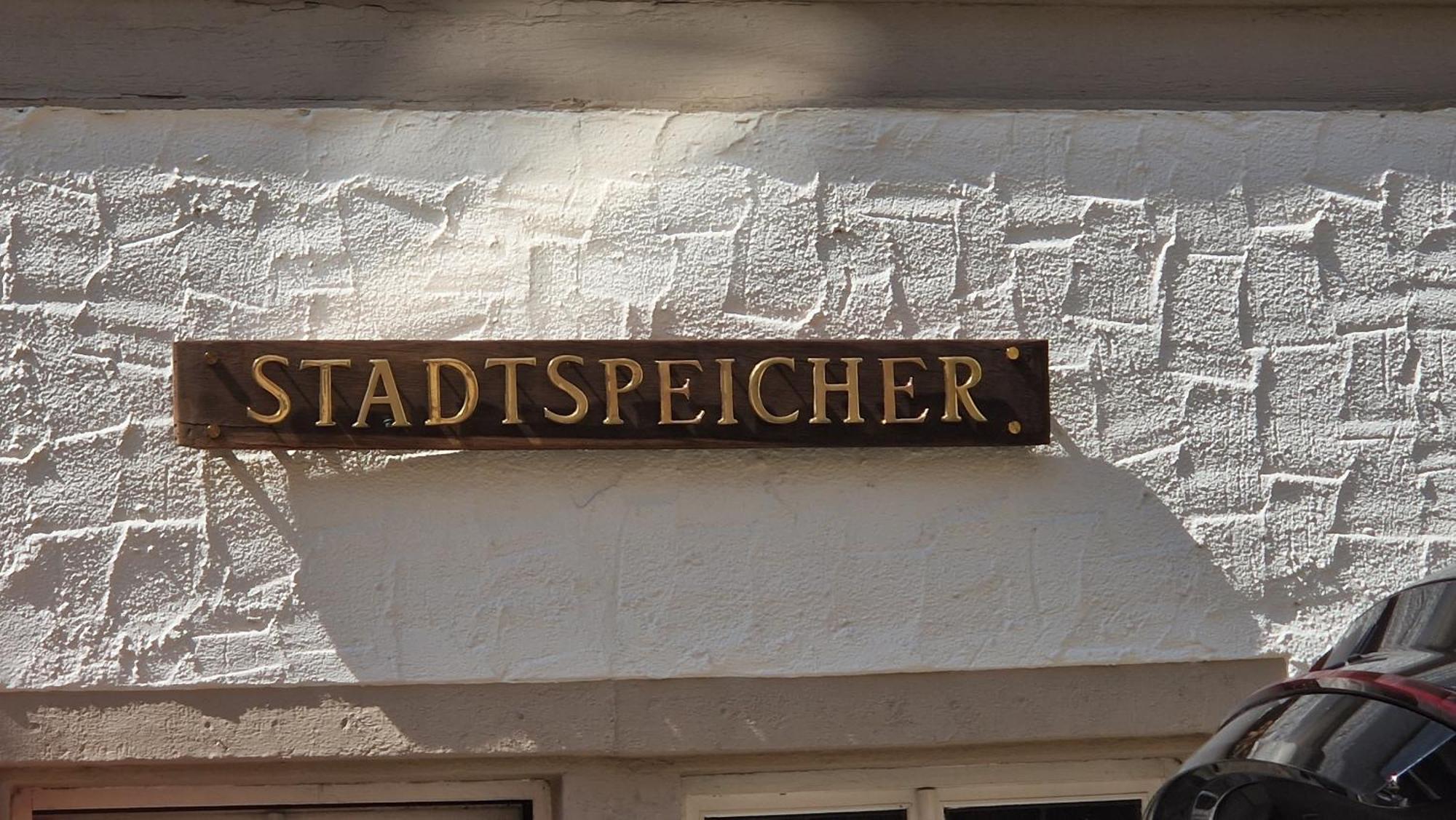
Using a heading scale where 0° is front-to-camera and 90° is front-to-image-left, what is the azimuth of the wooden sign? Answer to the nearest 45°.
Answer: approximately 0°
